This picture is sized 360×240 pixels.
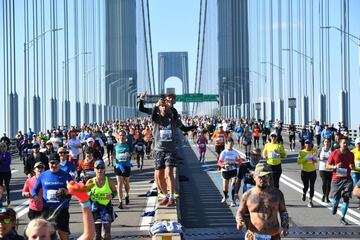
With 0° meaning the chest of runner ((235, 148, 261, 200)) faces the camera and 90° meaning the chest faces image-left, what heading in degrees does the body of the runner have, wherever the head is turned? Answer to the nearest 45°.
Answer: approximately 315°

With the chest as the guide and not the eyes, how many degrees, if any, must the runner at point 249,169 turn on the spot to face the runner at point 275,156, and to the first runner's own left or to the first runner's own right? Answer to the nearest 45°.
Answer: approximately 135° to the first runner's own left

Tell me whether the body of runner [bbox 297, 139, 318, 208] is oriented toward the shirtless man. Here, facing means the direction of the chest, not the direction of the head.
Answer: yes

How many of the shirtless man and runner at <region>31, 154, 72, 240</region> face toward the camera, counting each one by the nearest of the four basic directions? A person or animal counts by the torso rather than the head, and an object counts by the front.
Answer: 2

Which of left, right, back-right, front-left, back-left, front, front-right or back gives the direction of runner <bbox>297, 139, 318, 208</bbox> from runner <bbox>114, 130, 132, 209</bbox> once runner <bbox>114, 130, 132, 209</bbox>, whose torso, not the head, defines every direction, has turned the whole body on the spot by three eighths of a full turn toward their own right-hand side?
back-right

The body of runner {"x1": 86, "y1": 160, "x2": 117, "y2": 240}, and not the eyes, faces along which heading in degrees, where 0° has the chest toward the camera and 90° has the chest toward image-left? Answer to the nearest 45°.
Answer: approximately 0°

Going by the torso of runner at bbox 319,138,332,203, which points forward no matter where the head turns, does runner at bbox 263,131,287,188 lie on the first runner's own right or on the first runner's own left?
on the first runner's own right
